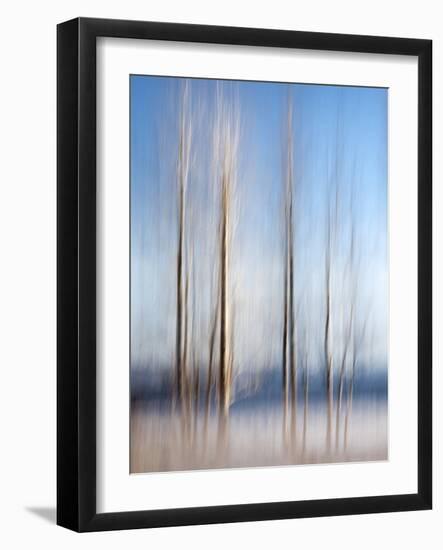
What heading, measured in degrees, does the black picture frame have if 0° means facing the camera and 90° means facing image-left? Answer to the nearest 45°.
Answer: approximately 315°
